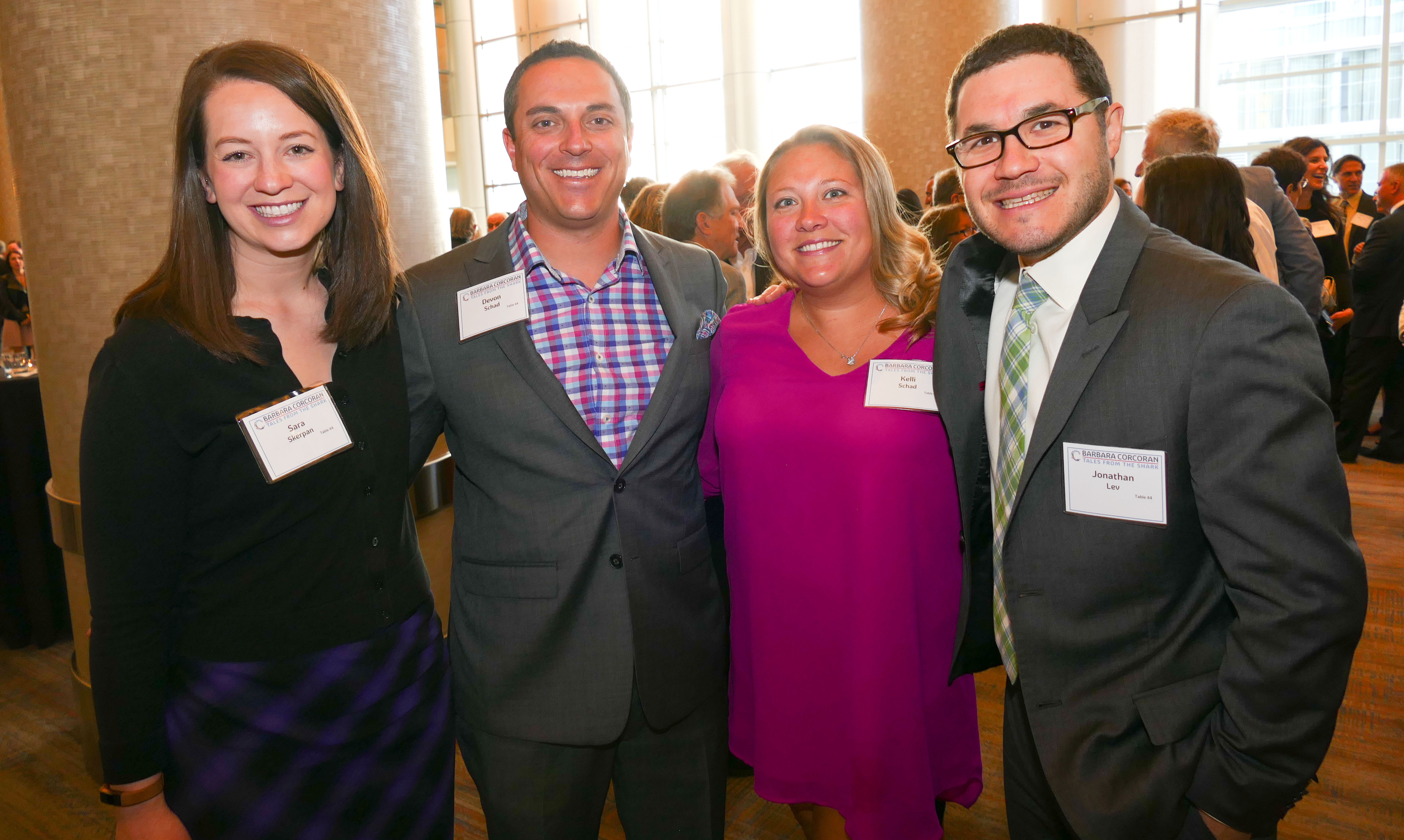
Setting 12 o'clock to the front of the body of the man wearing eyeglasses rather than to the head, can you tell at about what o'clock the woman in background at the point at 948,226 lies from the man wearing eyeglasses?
The woman in background is roughly at 4 o'clock from the man wearing eyeglasses.

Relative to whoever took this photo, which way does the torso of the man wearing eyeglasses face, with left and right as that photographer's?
facing the viewer and to the left of the viewer

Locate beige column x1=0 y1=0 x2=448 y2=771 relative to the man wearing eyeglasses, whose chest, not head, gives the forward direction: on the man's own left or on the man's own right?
on the man's own right

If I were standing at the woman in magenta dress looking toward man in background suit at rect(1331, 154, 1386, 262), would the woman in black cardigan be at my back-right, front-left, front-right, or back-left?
back-left

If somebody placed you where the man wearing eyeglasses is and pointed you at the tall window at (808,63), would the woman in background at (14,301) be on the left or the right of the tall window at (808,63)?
left

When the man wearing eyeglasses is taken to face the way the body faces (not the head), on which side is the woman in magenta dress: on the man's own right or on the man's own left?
on the man's own right

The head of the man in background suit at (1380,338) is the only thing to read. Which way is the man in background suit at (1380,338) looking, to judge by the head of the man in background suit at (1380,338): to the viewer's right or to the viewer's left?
to the viewer's left

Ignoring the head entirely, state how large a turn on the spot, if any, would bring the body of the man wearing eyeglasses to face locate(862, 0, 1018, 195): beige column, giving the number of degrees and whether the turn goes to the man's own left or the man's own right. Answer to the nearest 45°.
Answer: approximately 135° to the man's own right
